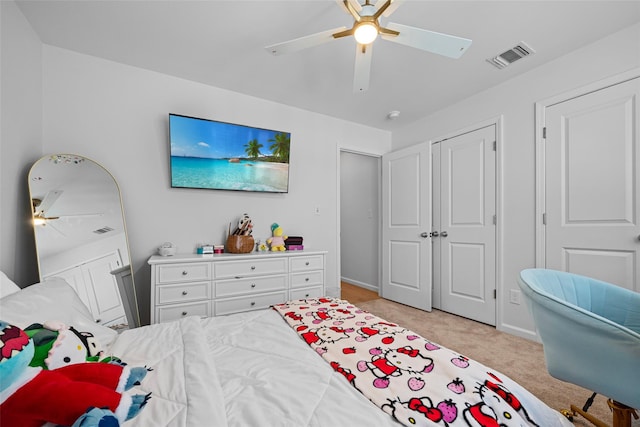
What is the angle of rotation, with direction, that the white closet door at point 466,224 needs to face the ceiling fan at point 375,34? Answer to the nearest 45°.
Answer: approximately 45° to its left

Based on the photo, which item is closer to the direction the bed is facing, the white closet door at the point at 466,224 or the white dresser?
the white closet door

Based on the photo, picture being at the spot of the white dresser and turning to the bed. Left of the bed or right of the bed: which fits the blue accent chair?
left

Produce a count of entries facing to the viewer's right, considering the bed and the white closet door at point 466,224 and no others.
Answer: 1

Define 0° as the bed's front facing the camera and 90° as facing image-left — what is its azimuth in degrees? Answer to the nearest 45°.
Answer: approximately 270°

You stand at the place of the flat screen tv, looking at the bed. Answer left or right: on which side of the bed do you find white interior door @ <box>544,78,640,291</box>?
left

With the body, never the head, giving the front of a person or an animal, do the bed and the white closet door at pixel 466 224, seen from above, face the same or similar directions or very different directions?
very different directions

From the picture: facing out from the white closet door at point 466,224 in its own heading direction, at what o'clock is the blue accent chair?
The blue accent chair is roughly at 10 o'clock from the white closet door.

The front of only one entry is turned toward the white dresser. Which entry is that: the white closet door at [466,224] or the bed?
the white closet door

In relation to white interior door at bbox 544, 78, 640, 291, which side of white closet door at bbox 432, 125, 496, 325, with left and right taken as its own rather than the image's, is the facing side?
left

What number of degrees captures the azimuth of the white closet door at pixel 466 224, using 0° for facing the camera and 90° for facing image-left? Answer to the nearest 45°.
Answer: approximately 45°

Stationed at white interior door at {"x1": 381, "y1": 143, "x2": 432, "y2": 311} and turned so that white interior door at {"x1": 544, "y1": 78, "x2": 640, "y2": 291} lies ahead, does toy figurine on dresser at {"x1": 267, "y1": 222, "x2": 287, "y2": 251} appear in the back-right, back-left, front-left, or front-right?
back-right

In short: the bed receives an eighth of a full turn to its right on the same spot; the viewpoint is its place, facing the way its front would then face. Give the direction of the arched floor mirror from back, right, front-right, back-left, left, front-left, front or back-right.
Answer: back
